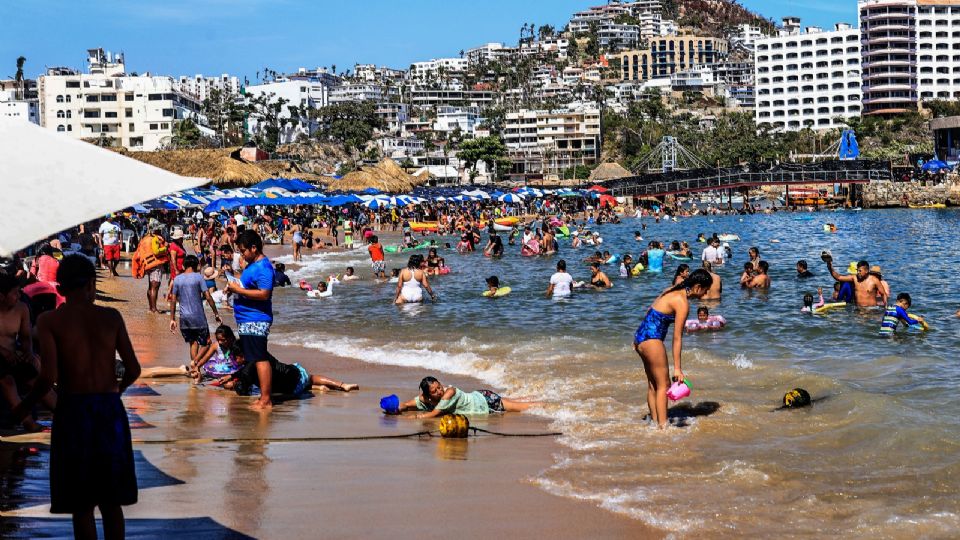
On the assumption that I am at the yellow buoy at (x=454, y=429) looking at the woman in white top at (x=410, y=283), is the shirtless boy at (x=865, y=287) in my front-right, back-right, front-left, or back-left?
front-right

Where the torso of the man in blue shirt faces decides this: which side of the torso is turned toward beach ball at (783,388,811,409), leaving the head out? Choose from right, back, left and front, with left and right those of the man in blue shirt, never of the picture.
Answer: back

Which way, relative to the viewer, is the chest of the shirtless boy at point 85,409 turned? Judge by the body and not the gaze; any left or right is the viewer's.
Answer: facing away from the viewer

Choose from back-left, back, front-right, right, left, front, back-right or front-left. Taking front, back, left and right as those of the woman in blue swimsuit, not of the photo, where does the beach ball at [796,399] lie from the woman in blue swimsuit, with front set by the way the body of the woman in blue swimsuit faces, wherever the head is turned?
front-left

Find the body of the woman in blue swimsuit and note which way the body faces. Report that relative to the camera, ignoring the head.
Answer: to the viewer's right

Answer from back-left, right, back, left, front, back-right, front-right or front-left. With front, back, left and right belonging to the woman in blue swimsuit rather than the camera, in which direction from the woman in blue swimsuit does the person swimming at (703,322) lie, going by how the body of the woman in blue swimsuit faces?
left

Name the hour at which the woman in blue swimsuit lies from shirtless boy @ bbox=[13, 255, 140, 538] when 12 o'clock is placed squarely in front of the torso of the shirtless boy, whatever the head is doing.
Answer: The woman in blue swimsuit is roughly at 2 o'clock from the shirtless boy.

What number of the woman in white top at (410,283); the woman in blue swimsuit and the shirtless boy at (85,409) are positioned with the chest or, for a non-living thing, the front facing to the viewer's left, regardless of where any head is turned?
0

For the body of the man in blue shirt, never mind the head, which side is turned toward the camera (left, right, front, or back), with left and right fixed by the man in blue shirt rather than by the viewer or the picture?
left

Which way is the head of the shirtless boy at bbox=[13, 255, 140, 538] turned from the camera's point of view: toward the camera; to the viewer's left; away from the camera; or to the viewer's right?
away from the camera
